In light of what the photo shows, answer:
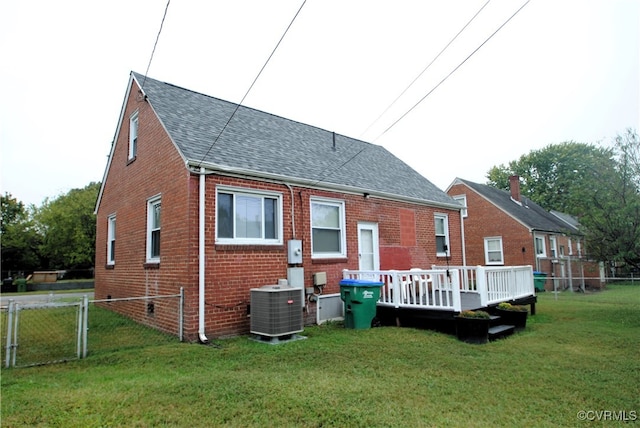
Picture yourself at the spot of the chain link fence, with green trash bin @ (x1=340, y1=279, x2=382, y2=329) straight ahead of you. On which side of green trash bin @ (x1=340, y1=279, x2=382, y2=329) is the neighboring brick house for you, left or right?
left

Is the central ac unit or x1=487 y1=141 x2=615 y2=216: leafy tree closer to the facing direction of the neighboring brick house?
the leafy tree

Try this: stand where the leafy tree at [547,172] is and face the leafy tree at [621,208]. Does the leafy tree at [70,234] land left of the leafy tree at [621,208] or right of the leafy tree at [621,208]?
right

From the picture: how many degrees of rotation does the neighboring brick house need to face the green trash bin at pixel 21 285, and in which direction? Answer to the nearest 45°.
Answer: approximately 90° to its left

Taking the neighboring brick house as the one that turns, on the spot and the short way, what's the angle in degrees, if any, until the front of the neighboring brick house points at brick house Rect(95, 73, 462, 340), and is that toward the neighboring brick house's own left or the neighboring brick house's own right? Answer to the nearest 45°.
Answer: approximately 135° to the neighboring brick house's own left

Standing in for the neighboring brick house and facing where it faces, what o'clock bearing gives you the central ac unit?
The central ac unit is roughly at 8 o'clock from the neighboring brick house.

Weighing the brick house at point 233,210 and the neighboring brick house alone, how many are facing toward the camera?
0

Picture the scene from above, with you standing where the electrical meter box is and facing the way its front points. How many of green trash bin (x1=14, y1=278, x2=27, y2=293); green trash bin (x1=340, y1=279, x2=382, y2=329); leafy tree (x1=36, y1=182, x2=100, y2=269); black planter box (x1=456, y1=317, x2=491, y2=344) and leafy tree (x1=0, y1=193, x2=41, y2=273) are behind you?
3

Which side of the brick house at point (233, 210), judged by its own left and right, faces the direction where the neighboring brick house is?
right

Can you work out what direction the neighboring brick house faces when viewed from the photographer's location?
facing away from the viewer and to the left of the viewer

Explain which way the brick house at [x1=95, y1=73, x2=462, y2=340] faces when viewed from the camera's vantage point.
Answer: facing away from the viewer and to the left of the viewer

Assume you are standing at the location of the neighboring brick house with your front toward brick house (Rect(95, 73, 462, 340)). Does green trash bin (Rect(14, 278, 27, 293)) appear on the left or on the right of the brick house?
right

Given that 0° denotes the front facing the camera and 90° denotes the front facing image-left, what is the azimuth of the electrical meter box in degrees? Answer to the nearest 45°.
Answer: approximately 315°

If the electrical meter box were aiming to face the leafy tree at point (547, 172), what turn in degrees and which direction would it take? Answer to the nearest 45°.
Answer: approximately 90° to its left

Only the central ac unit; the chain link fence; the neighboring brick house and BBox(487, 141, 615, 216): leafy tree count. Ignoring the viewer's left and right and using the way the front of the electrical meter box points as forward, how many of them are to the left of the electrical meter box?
2
